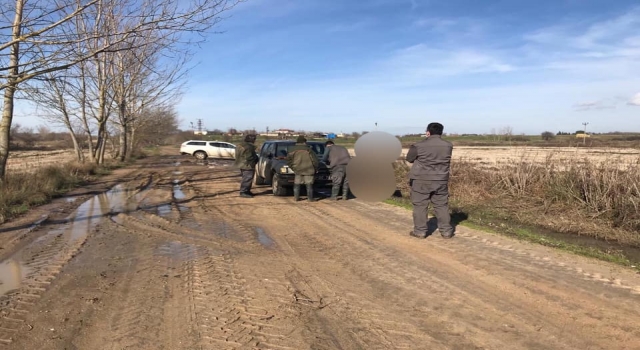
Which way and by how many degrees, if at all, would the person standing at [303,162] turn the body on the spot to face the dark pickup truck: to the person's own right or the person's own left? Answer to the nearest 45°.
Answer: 0° — they already face it

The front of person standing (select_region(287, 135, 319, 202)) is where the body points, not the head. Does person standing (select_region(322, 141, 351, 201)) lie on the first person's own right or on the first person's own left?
on the first person's own right

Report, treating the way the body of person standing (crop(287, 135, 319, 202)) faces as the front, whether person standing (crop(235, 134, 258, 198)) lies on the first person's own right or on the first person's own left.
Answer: on the first person's own left

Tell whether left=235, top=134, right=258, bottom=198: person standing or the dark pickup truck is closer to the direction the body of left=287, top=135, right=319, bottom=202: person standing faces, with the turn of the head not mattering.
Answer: the dark pickup truck

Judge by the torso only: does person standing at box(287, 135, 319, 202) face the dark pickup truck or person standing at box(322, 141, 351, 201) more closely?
the dark pickup truck

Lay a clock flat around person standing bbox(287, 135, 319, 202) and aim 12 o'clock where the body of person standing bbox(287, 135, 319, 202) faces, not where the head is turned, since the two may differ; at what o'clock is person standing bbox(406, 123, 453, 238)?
person standing bbox(406, 123, 453, 238) is roughly at 5 o'clock from person standing bbox(287, 135, 319, 202).

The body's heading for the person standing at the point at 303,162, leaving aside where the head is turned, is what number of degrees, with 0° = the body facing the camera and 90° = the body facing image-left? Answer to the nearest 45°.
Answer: approximately 180°

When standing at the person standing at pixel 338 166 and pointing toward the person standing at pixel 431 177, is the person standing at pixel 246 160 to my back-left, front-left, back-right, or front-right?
back-right
